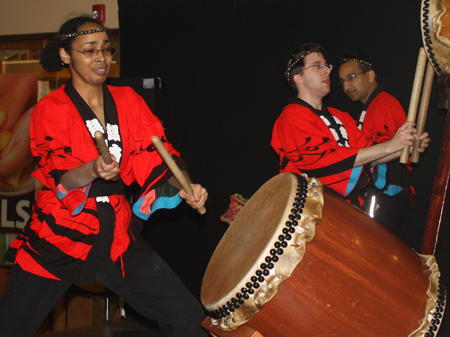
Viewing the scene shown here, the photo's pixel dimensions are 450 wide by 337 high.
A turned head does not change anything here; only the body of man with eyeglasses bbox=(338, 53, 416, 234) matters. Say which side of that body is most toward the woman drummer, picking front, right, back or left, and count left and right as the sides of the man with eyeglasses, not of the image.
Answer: front

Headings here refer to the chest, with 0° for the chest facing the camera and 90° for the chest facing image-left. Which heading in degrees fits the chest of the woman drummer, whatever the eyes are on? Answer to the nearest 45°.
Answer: approximately 315°

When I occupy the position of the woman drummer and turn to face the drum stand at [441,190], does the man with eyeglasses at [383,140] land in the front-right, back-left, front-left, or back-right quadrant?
front-left

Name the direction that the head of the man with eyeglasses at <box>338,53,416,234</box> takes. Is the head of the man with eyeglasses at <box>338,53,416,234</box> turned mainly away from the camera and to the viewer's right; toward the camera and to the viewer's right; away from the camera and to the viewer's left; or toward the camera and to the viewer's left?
toward the camera and to the viewer's left

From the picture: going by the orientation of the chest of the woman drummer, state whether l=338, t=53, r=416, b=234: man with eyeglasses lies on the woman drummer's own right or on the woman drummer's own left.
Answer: on the woman drummer's own left

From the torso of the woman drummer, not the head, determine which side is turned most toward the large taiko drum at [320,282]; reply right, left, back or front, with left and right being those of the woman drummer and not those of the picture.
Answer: front

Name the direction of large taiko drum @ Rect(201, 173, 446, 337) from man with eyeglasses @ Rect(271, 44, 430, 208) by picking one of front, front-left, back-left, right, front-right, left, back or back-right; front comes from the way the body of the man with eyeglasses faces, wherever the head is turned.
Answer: front-right

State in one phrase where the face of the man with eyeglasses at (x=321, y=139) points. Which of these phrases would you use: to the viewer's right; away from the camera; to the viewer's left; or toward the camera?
to the viewer's right

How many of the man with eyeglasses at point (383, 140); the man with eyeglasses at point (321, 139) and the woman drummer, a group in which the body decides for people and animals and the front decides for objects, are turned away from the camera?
0
